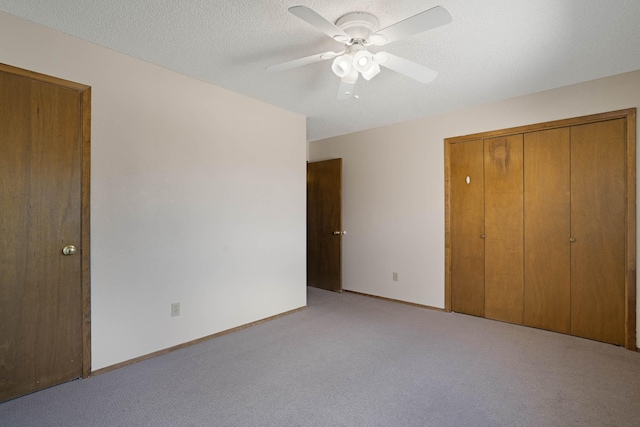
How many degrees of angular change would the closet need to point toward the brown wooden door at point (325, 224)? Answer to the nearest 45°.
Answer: approximately 45° to its right

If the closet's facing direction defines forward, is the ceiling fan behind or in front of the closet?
in front

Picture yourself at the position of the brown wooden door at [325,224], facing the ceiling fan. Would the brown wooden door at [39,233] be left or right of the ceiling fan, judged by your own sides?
right

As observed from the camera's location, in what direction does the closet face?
facing the viewer and to the left of the viewer

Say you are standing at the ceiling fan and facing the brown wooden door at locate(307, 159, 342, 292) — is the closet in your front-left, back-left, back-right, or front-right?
front-right
